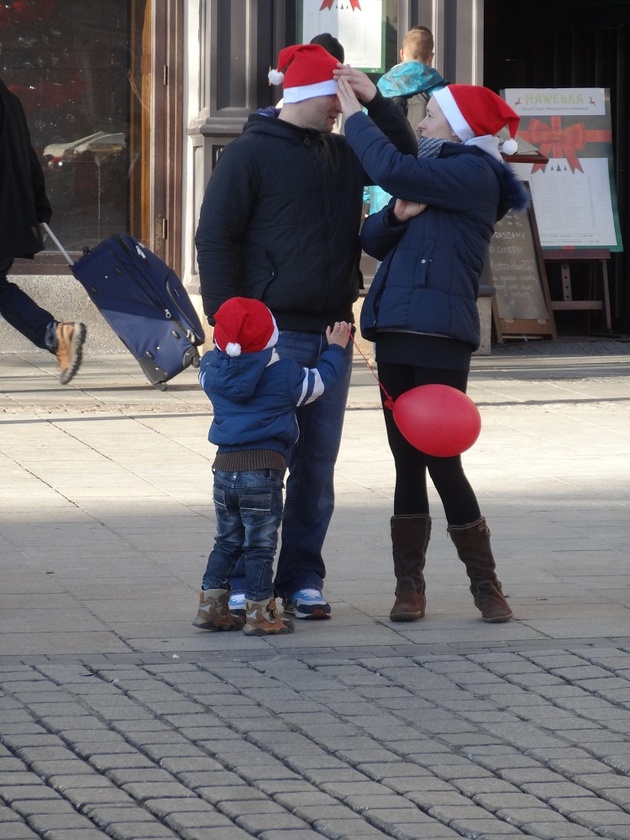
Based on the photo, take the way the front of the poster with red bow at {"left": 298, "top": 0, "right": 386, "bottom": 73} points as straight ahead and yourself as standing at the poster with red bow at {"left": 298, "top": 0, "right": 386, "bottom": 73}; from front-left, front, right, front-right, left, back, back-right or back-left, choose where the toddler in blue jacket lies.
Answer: front

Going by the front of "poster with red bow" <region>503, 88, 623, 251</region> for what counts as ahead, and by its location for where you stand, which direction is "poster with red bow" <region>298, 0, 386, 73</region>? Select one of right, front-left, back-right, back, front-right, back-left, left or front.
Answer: front-right

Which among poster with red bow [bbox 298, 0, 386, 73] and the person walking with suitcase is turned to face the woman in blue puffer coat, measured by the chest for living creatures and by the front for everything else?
the poster with red bow

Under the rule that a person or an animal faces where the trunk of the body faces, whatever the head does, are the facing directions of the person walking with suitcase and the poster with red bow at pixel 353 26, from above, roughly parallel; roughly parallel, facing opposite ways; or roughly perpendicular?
roughly perpendicular

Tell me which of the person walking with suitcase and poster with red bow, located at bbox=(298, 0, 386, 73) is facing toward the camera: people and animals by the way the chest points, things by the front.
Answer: the poster with red bow

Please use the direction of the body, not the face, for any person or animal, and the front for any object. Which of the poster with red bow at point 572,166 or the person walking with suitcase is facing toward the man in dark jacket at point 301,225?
the poster with red bow

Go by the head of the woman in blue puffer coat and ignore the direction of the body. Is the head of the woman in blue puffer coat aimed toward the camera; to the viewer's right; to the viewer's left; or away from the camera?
to the viewer's left

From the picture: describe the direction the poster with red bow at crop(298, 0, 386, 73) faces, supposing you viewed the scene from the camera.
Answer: facing the viewer

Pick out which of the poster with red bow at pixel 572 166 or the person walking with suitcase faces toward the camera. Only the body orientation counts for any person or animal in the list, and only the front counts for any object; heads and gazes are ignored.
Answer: the poster with red bow

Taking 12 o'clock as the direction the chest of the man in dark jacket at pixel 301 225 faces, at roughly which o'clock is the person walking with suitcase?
The person walking with suitcase is roughly at 7 o'clock from the man in dark jacket.

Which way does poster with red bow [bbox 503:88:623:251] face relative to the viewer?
toward the camera

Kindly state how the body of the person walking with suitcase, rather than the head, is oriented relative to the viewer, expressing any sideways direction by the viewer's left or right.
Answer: facing to the left of the viewer

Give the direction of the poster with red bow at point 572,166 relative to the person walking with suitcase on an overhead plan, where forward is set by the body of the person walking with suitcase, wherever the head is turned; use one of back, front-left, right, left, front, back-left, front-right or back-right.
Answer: back-right

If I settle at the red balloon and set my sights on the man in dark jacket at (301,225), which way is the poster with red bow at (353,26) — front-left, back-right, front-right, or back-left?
front-right
